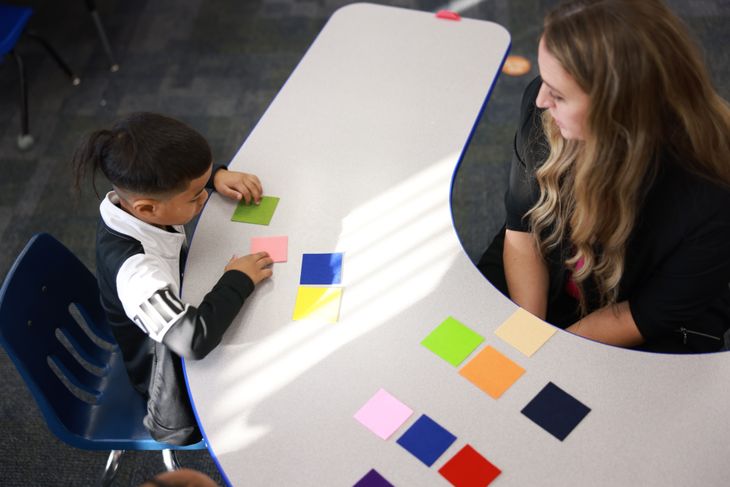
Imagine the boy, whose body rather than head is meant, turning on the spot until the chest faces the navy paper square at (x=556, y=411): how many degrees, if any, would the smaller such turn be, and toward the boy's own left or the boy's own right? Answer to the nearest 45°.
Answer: approximately 45° to the boy's own right

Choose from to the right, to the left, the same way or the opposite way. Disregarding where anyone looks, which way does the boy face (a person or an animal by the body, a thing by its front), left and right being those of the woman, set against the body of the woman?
the opposite way

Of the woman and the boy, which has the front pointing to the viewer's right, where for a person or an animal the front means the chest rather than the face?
the boy

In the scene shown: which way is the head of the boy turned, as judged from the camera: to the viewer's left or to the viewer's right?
to the viewer's right

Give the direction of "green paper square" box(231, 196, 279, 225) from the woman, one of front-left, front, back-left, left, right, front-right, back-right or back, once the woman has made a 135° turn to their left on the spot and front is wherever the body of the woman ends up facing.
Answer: back

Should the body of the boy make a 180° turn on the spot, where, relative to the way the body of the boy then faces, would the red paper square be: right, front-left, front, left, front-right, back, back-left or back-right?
back-left

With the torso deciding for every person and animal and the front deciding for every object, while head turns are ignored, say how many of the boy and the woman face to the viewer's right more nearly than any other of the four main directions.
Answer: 1

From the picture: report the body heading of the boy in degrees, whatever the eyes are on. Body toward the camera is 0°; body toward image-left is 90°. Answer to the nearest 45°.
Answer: approximately 270°

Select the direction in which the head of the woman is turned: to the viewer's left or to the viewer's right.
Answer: to the viewer's left
